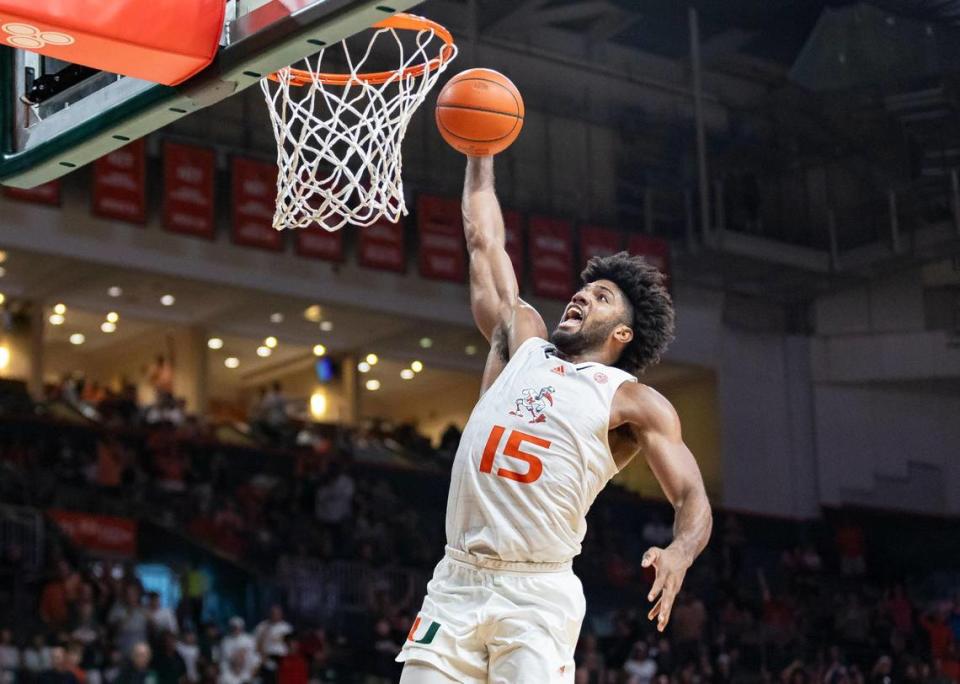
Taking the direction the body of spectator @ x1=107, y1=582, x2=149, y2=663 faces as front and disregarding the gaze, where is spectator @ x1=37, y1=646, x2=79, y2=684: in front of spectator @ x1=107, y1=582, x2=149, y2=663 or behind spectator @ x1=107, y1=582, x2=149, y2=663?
in front

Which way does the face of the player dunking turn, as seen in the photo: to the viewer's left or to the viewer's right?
to the viewer's left

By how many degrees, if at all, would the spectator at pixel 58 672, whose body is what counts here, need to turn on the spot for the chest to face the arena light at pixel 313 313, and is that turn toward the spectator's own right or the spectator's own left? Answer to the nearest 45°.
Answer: approximately 180°

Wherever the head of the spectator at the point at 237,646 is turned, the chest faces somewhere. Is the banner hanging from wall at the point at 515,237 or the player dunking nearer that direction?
the player dunking

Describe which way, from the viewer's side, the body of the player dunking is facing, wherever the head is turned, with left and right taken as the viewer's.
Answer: facing the viewer and to the left of the viewer

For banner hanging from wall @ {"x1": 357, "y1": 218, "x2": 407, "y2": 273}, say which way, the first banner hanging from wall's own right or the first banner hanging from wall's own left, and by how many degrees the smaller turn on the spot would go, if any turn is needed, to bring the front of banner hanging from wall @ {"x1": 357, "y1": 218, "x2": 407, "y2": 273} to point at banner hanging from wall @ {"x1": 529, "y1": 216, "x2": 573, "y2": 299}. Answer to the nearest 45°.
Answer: approximately 135° to the first banner hanging from wall's own left

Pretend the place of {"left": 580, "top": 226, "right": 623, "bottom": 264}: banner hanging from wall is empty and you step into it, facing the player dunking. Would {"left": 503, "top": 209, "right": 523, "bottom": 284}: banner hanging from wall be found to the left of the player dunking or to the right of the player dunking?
right

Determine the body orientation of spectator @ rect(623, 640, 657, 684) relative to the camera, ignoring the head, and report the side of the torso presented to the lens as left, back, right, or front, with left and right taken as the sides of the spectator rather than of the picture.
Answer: front

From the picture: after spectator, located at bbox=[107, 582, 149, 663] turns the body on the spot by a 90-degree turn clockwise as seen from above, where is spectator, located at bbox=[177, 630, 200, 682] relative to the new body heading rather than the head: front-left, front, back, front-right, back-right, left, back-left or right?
back
